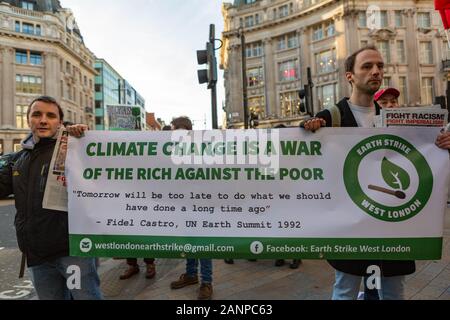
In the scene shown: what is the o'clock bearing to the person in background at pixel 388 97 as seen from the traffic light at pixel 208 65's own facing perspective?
The person in background is roughly at 8 o'clock from the traffic light.

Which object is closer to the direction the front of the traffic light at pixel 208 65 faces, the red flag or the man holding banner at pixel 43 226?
the man holding banner

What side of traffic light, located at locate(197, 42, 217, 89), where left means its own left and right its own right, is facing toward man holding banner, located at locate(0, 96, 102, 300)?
left

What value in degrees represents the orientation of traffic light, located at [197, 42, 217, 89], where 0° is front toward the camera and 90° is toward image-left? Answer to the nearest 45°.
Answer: approximately 90°

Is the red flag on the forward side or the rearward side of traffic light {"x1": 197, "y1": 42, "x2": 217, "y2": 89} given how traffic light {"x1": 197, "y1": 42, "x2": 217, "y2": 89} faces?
on the rearward side

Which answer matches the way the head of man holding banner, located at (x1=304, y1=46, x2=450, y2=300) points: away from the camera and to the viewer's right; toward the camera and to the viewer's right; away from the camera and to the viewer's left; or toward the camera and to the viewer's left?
toward the camera and to the viewer's right
